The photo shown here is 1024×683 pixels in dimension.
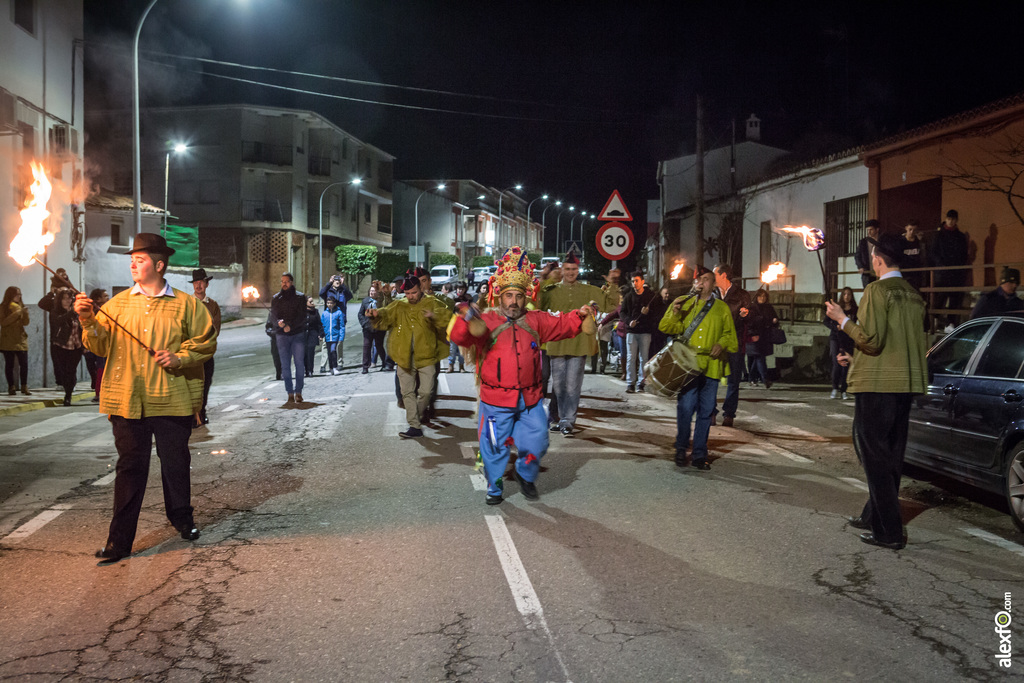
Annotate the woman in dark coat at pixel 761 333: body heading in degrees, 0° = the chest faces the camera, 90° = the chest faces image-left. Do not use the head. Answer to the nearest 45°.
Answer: approximately 0°

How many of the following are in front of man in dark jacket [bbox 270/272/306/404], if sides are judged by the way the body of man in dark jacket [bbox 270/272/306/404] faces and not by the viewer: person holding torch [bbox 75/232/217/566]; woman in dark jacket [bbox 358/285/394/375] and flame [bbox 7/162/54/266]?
2

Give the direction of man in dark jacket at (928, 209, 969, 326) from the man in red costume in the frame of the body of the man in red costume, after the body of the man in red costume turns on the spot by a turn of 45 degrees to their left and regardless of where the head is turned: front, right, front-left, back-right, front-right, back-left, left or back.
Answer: left

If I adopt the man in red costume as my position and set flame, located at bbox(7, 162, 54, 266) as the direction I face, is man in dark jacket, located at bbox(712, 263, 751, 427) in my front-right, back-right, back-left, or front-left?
back-right

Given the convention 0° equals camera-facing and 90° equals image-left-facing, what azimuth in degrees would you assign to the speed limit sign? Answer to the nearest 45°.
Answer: approximately 0°
